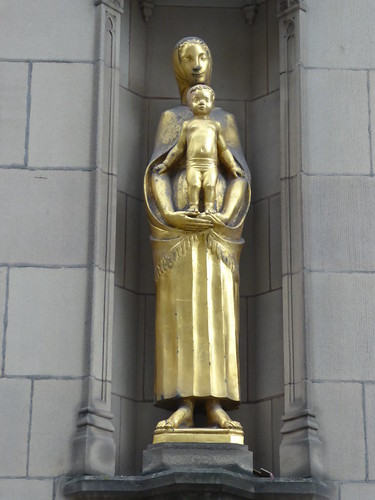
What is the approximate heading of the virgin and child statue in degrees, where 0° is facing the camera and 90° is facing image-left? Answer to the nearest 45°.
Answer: approximately 0°

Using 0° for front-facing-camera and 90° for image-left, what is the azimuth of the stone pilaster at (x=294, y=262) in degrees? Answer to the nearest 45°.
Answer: approximately 0°

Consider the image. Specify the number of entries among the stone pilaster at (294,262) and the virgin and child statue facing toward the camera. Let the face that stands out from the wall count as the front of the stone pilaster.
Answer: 2

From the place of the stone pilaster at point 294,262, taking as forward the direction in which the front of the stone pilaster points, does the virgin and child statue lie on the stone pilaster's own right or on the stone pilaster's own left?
on the stone pilaster's own right
